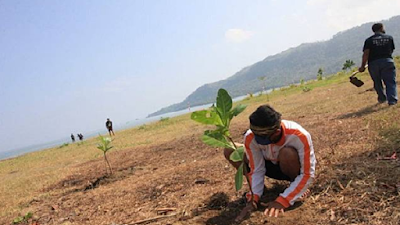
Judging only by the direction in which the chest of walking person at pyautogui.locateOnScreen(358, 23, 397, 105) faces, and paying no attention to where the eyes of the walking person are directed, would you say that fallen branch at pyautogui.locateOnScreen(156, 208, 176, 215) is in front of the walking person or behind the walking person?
behind

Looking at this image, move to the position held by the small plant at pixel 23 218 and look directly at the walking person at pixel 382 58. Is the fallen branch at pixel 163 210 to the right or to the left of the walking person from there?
right

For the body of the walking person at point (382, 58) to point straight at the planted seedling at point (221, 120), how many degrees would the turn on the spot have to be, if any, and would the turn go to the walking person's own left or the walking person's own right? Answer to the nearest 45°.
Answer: approximately 180°

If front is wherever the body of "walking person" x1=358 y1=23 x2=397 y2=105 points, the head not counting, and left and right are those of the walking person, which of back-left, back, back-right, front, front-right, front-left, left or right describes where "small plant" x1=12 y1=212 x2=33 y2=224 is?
back-left

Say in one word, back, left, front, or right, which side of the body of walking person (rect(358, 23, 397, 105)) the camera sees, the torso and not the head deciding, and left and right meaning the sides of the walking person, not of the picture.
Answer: back

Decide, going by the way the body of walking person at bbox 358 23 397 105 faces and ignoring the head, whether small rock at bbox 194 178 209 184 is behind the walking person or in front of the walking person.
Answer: behind
